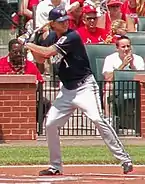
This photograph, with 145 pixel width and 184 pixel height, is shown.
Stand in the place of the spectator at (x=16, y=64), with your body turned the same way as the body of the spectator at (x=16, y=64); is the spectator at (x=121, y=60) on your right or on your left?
on your left

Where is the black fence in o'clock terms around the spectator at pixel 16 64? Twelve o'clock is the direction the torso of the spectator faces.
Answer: The black fence is roughly at 9 o'clock from the spectator.

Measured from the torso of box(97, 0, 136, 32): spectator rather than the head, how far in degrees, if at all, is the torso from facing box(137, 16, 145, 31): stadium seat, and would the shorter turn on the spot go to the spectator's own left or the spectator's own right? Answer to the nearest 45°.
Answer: approximately 135° to the spectator's own left

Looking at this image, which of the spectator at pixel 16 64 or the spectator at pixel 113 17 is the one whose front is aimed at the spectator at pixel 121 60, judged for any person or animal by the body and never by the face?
the spectator at pixel 113 17

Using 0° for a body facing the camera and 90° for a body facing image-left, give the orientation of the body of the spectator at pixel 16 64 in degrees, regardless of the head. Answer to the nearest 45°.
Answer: approximately 0°

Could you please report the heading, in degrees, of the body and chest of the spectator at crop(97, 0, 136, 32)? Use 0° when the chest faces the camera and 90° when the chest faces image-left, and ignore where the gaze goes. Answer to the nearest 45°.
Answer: approximately 0°

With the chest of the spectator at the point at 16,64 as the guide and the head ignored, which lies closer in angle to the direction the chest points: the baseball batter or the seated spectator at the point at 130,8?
the baseball batter

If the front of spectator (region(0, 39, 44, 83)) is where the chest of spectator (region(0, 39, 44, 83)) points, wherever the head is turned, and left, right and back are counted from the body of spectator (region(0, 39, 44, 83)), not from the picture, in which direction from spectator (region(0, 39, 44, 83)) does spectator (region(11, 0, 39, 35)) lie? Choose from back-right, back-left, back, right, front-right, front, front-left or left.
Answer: back

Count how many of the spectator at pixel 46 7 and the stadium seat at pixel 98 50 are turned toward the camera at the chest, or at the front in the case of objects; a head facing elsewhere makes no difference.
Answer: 2
